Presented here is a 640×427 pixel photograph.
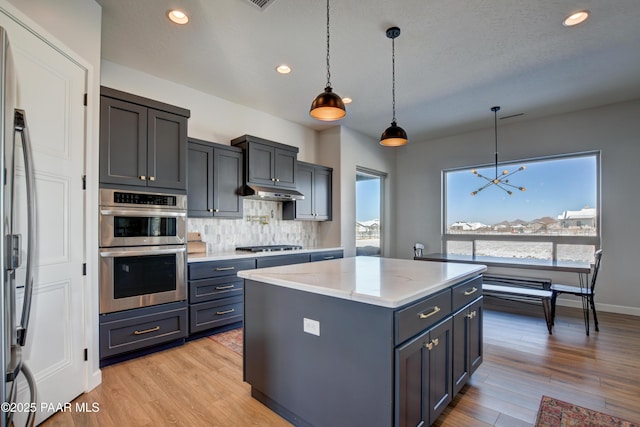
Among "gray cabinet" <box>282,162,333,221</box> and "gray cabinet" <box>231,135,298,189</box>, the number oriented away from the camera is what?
0

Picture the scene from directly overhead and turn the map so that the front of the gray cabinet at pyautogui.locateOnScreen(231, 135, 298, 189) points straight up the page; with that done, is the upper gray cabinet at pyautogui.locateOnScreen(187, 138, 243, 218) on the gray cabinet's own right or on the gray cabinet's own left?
on the gray cabinet's own right

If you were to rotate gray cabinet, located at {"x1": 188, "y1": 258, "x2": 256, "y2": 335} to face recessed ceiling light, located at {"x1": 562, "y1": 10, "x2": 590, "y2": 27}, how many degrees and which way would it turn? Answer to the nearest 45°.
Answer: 0° — it already faces it

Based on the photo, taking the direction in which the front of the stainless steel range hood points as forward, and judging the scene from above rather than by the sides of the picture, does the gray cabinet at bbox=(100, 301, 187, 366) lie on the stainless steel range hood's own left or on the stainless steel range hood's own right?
on the stainless steel range hood's own right

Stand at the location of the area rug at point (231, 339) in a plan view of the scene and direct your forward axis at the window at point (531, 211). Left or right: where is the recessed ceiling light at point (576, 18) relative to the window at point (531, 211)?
right

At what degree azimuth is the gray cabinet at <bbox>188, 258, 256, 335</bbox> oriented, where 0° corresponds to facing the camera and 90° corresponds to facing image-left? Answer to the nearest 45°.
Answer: approximately 315°

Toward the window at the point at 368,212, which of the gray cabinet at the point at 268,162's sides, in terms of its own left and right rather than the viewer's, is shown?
left

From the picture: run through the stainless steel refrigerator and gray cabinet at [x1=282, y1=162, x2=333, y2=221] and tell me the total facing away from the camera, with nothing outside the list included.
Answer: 0

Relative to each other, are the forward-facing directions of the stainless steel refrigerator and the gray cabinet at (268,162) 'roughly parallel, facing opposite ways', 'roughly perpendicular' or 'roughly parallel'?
roughly perpendicular

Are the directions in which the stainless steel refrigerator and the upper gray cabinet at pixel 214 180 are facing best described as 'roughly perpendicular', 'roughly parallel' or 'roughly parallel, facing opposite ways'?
roughly perpendicular

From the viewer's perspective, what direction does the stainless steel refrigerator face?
to the viewer's right

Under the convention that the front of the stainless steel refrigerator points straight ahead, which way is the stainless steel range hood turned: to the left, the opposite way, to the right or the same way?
to the right
